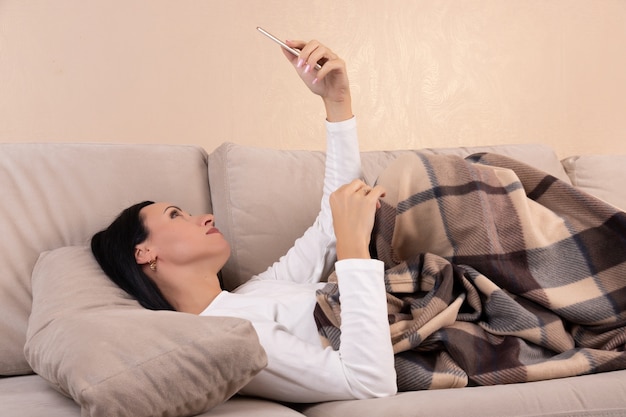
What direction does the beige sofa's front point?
toward the camera
